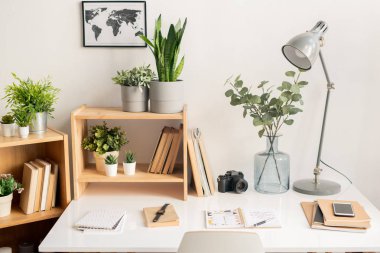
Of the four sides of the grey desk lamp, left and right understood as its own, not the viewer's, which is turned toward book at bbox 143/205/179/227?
front

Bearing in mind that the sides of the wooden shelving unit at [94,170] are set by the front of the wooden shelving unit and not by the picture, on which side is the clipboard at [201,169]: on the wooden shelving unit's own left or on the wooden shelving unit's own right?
on the wooden shelving unit's own left

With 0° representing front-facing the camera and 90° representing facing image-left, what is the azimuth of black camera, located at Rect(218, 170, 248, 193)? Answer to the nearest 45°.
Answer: approximately 315°

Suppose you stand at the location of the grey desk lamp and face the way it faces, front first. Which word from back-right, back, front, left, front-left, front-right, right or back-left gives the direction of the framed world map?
front-right

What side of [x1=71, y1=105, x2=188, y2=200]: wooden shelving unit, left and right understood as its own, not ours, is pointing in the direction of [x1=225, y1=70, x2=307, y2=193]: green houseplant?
left
